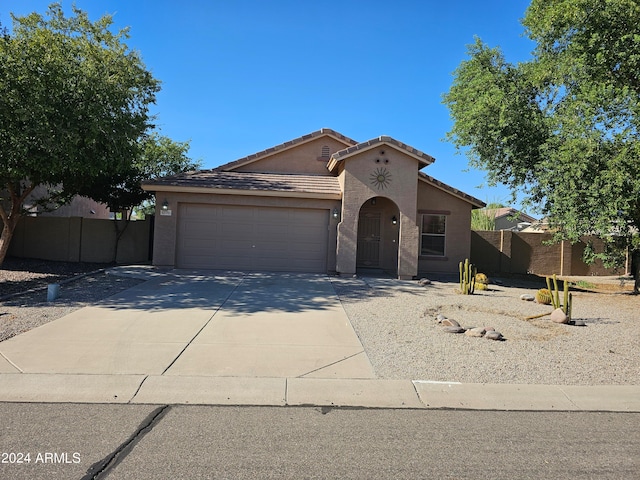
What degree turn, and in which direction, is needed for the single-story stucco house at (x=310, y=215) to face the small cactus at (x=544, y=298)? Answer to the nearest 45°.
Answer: approximately 45° to its left

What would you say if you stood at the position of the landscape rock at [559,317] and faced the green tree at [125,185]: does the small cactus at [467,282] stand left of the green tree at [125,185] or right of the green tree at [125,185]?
right

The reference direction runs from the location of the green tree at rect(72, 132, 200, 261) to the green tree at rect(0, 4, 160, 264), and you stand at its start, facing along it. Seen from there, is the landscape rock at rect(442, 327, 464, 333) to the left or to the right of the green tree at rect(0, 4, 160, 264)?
left

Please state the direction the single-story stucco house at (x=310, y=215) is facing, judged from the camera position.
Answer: facing the viewer

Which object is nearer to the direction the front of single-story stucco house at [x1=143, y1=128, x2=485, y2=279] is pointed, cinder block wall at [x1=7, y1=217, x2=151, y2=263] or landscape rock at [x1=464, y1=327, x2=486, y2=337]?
the landscape rock

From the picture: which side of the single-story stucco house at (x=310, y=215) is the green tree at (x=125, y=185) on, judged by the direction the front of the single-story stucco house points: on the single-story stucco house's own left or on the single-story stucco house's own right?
on the single-story stucco house's own right

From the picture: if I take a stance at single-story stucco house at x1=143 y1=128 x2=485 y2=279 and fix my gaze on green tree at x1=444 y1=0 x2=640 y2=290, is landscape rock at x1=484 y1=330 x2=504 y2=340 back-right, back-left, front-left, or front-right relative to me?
front-right

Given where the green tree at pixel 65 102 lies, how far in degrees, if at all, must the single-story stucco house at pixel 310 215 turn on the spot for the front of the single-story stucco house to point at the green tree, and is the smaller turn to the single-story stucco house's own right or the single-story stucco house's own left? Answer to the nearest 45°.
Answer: approximately 45° to the single-story stucco house's own right

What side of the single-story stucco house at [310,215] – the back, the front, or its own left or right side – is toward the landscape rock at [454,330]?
front

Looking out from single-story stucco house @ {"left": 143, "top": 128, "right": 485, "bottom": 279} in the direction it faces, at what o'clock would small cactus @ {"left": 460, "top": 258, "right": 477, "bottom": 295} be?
The small cactus is roughly at 10 o'clock from the single-story stucco house.

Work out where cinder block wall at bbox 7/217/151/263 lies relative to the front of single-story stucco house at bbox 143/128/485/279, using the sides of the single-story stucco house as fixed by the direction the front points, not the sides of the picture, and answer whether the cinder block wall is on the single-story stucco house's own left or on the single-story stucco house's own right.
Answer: on the single-story stucco house's own right
